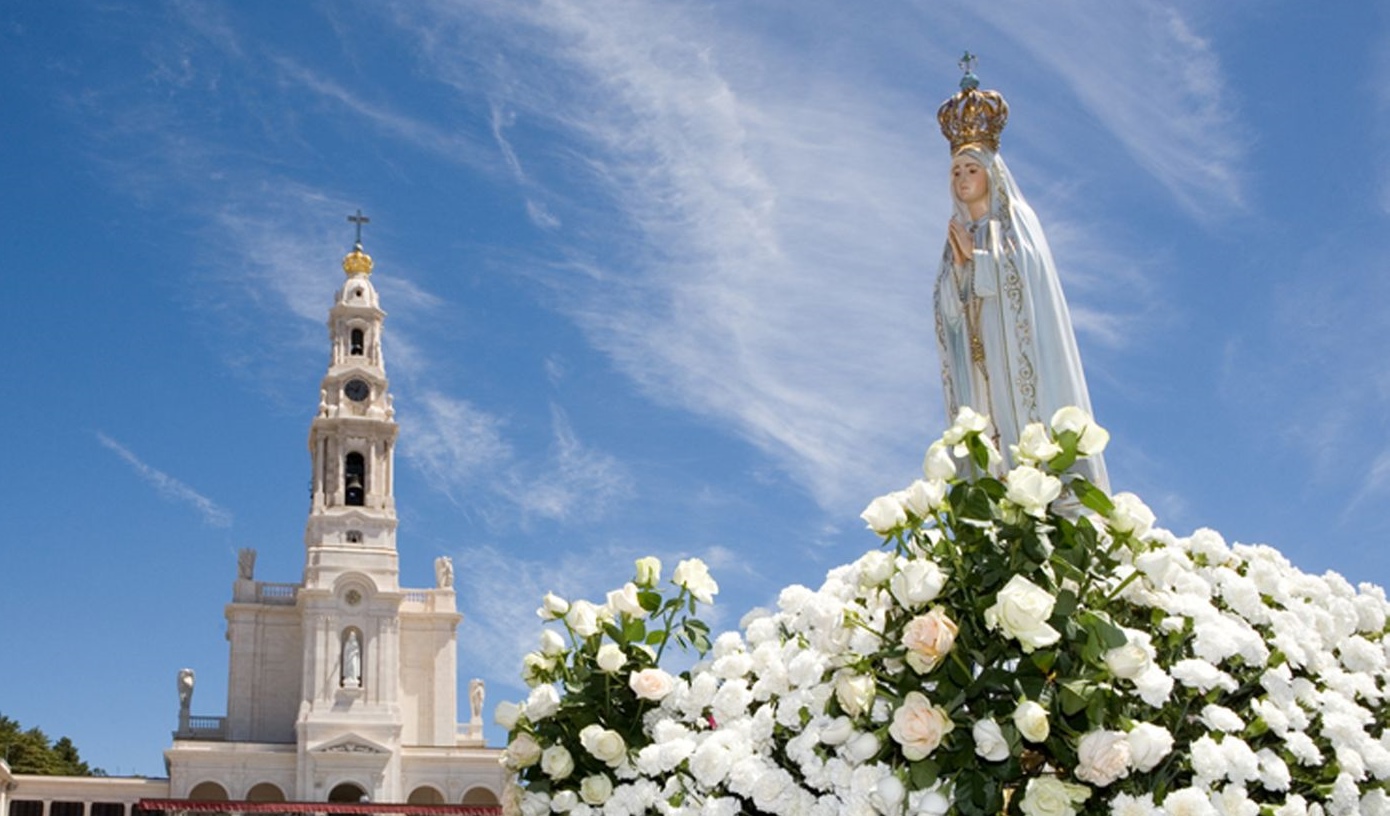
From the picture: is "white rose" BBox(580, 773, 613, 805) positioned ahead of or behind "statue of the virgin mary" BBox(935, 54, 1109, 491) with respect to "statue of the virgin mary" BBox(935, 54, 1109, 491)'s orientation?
ahead

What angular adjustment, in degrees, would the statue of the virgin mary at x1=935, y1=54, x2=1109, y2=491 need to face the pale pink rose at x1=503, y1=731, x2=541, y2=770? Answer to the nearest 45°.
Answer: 0° — it already faces it

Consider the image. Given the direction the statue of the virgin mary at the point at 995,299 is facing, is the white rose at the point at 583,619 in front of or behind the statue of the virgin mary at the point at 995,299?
in front

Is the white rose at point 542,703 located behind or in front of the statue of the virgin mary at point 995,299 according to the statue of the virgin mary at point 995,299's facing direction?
in front

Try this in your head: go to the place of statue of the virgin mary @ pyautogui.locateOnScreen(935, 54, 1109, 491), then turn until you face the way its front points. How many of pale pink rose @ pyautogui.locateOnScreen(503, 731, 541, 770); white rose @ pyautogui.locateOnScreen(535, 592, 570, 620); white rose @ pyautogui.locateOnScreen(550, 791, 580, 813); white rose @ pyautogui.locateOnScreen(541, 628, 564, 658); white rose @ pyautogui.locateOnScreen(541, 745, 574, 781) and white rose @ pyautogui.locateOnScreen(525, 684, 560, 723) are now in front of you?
6

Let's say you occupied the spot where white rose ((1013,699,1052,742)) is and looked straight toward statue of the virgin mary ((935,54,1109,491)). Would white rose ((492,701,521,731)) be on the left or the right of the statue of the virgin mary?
left

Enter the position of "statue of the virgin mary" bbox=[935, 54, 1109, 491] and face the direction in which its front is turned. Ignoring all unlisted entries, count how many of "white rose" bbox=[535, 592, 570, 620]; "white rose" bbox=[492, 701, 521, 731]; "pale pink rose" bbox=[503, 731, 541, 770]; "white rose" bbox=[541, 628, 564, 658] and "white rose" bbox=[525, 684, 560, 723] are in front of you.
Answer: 5

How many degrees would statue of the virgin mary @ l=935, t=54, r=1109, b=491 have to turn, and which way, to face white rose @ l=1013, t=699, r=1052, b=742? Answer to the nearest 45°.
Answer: approximately 45° to its left

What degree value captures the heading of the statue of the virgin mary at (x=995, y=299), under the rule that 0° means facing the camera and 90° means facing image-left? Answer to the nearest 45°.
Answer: approximately 45°

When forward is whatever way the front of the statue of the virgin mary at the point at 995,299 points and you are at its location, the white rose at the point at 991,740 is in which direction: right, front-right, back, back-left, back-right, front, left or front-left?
front-left
